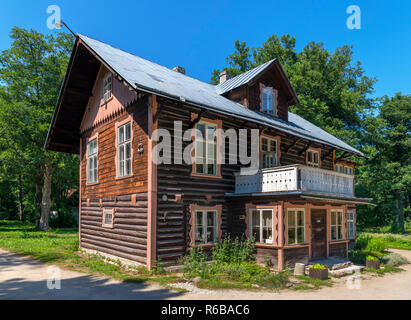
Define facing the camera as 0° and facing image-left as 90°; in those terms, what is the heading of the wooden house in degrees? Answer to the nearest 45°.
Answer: approximately 315°

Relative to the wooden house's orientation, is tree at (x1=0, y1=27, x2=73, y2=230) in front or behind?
behind
